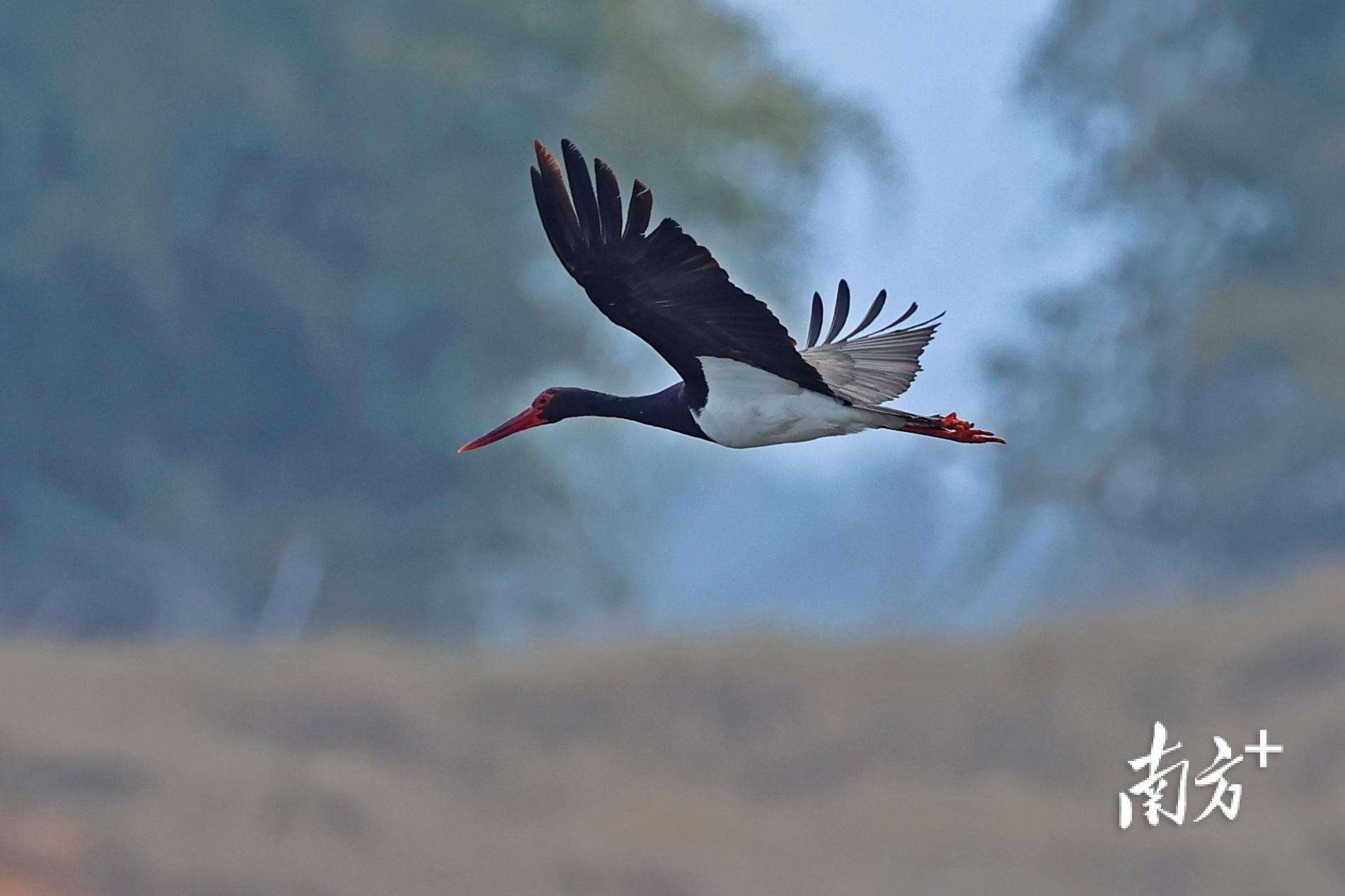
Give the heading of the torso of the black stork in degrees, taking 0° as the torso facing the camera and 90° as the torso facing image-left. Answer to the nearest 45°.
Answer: approximately 90°
